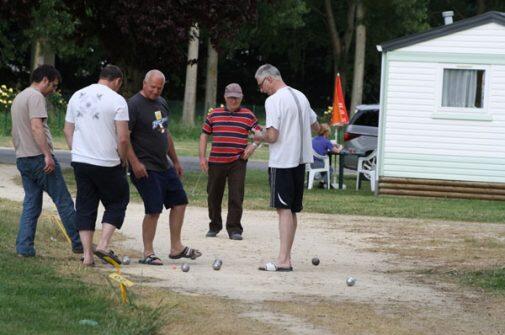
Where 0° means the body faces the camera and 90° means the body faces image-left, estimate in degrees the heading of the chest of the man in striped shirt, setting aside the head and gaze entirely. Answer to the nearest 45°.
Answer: approximately 0°

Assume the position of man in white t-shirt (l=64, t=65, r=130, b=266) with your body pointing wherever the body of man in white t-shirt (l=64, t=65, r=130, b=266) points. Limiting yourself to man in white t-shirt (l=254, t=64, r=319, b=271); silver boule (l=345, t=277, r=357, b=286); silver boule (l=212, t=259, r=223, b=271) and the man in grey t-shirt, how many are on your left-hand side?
1

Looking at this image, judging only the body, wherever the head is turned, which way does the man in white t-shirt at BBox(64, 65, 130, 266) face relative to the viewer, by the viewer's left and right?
facing away from the viewer and to the right of the viewer

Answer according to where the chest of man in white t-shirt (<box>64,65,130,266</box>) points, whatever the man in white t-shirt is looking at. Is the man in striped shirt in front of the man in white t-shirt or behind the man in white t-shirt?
in front

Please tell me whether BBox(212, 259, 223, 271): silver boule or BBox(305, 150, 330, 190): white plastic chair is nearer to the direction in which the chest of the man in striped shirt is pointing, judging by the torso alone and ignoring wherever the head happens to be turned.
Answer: the silver boule

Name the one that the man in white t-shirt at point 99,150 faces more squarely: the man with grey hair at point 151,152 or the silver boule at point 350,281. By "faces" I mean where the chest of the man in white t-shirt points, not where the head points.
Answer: the man with grey hair

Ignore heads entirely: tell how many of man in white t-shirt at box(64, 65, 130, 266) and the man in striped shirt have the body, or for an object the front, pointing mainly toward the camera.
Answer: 1

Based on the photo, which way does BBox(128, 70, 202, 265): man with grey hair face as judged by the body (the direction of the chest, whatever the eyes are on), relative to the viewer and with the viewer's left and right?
facing the viewer and to the right of the viewer

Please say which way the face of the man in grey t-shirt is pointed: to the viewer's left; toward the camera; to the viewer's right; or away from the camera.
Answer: to the viewer's right

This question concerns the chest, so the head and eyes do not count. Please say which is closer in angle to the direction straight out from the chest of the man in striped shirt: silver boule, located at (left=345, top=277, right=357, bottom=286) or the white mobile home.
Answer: the silver boule
